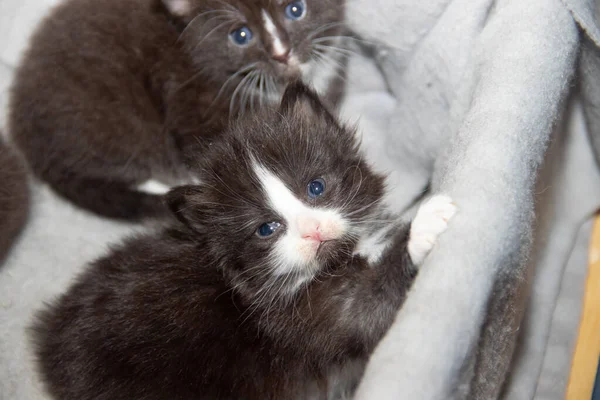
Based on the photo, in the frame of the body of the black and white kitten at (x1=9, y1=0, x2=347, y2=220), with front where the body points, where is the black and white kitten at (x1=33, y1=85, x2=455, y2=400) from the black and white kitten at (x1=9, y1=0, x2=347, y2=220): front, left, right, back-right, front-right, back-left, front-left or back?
right

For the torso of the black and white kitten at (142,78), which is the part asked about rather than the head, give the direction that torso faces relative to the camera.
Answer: to the viewer's right

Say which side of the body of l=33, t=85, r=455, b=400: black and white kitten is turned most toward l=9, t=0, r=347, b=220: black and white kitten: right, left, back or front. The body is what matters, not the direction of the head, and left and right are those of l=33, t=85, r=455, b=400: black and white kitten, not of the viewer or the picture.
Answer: left

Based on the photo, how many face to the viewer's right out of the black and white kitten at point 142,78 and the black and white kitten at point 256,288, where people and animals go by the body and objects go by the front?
2

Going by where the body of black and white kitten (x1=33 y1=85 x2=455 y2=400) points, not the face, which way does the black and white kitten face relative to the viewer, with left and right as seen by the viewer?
facing to the right of the viewer

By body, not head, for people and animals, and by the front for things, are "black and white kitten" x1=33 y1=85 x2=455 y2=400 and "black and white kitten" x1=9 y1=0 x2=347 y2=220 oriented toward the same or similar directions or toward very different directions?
same or similar directions
